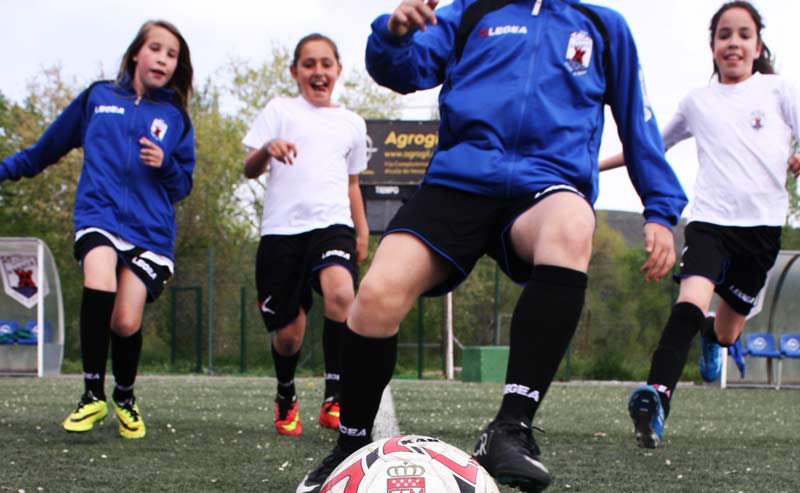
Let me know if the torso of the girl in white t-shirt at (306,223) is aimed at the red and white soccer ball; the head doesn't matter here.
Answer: yes

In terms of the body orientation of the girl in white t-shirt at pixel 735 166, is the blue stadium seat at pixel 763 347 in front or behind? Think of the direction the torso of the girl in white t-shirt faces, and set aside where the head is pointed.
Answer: behind

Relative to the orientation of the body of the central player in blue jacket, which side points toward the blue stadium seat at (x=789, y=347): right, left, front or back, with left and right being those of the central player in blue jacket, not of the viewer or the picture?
back

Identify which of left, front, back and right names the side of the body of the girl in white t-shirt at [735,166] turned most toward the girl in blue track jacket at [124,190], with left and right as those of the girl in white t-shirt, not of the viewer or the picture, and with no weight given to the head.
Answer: right

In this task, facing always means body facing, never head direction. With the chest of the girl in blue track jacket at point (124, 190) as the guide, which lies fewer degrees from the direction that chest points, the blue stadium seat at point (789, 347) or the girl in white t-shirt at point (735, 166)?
the girl in white t-shirt

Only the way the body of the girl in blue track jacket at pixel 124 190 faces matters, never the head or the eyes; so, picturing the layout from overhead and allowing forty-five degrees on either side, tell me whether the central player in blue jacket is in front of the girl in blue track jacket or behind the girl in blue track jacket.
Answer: in front

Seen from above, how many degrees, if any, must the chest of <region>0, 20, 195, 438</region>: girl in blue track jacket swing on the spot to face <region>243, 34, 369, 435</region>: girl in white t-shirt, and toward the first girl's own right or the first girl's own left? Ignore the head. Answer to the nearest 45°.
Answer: approximately 90° to the first girl's own left

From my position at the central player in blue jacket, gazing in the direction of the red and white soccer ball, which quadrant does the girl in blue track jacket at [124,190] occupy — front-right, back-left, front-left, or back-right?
back-right

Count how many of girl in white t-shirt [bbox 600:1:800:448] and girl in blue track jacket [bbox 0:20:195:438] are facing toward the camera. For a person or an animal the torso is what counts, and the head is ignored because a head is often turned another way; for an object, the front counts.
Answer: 2

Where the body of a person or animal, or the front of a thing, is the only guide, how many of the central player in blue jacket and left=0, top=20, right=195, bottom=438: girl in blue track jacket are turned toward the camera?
2

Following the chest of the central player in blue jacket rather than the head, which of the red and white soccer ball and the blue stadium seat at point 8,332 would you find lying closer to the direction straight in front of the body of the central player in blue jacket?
the red and white soccer ball

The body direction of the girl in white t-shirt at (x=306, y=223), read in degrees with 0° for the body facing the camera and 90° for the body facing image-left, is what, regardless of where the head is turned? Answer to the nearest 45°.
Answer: approximately 0°

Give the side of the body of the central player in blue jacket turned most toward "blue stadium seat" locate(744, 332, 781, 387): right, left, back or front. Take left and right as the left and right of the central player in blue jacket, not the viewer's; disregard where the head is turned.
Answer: back
